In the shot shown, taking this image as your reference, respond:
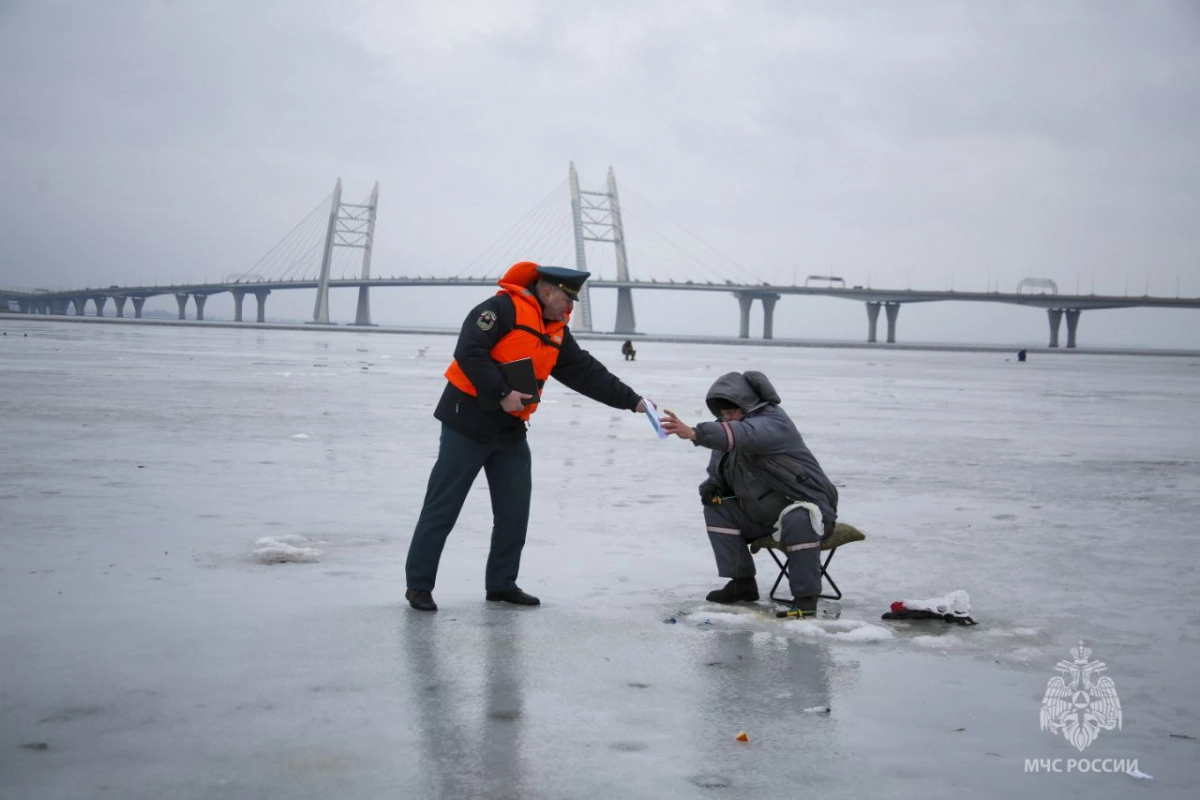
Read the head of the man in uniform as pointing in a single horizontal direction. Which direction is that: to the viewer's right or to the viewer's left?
to the viewer's right

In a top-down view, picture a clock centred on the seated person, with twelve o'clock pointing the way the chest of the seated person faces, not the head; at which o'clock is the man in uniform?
The man in uniform is roughly at 1 o'clock from the seated person.
